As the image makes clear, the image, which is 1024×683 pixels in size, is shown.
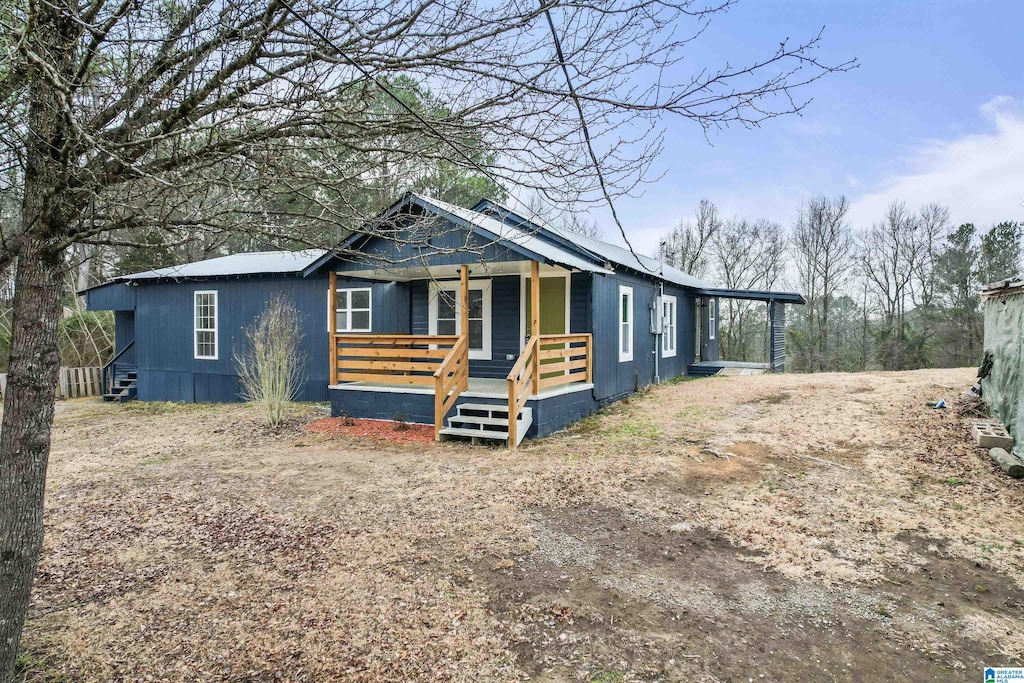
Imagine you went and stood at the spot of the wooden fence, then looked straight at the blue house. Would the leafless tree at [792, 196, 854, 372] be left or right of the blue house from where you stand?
left

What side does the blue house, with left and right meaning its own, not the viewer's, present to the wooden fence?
right

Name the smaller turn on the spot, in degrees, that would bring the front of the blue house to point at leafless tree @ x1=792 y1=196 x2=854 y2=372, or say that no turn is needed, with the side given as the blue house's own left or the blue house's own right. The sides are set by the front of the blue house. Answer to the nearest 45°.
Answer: approximately 180°

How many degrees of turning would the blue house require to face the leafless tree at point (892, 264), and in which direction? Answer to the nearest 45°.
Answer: approximately 180°

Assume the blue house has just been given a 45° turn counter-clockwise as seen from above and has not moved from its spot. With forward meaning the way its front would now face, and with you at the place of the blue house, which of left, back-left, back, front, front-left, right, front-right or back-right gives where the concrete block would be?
front-left

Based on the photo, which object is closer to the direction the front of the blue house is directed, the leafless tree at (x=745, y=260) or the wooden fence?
the wooden fence

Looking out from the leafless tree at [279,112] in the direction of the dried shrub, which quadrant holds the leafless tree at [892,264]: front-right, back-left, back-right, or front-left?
front-right

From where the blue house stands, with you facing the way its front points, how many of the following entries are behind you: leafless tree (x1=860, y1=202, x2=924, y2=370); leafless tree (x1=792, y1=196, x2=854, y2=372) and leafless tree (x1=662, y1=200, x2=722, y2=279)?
3

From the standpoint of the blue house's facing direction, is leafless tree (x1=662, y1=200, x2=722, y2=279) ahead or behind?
behind

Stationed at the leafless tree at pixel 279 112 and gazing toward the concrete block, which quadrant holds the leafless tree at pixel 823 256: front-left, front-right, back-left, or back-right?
front-left

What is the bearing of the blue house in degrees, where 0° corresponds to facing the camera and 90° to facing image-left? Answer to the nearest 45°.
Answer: approximately 45°

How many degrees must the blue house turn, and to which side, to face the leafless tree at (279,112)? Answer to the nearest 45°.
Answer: approximately 45° to its left
